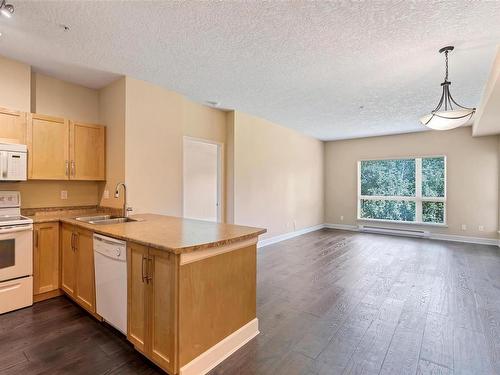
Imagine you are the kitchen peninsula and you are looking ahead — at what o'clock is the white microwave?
The white microwave is roughly at 3 o'clock from the kitchen peninsula.

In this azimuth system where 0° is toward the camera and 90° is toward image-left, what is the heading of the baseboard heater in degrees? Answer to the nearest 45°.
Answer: approximately 0°

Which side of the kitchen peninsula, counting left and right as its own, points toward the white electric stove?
right

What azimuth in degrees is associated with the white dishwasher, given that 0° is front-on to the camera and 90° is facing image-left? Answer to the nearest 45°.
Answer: approximately 45°

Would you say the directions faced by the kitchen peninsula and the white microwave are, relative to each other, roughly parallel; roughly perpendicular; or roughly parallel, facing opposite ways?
roughly perpendicular

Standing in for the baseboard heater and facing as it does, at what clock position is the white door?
The white door is roughly at 1 o'clock from the baseboard heater.

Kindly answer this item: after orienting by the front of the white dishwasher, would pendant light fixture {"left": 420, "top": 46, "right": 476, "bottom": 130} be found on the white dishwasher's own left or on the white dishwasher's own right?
on the white dishwasher's own left

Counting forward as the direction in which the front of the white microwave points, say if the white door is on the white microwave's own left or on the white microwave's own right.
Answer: on the white microwave's own left

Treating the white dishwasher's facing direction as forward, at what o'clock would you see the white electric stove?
The white electric stove is roughly at 3 o'clock from the white dishwasher.

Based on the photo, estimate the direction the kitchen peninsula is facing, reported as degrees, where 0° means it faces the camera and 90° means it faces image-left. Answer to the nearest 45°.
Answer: approximately 45°

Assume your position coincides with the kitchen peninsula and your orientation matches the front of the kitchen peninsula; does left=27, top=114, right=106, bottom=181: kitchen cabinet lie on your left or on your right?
on your right

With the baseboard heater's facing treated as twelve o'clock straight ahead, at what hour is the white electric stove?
The white electric stove is roughly at 1 o'clock from the baseboard heater.
